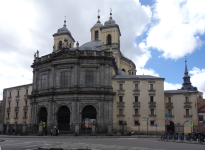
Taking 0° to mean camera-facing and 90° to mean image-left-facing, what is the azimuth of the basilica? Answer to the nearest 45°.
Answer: approximately 45°
